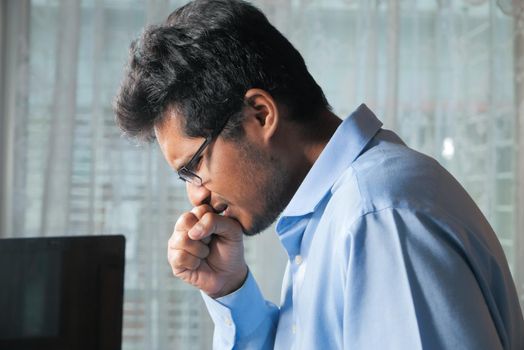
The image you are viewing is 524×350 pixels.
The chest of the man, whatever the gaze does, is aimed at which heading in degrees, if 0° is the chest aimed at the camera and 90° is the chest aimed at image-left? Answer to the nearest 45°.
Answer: approximately 90°

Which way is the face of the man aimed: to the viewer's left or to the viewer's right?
to the viewer's left
